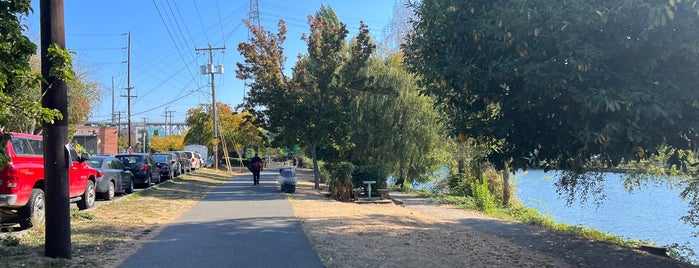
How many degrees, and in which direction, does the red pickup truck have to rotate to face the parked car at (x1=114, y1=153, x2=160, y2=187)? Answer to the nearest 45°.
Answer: approximately 45° to its left

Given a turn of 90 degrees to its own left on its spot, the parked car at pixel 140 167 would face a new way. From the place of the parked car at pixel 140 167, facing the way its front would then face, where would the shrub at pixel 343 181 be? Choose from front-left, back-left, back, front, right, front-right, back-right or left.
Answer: back

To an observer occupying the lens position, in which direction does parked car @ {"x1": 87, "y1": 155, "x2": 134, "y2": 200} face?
facing away from the viewer and to the right of the viewer

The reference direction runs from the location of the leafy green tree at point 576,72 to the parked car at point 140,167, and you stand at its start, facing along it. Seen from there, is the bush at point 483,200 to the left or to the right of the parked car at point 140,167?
right

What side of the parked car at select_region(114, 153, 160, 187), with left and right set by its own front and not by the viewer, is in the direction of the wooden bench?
right

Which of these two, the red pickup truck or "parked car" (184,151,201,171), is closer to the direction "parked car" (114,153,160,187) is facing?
the parked car

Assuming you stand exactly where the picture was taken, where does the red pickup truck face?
facing away from the viewer and to the right of the viewer

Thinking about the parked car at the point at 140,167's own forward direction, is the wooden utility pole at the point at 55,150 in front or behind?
behind

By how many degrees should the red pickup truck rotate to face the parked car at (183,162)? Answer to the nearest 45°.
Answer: approximately 45° to its left

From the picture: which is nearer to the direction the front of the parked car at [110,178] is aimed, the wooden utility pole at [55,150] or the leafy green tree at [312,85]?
the leafy green tree

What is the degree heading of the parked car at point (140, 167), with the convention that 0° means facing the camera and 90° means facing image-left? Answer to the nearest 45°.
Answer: approximately 225°
